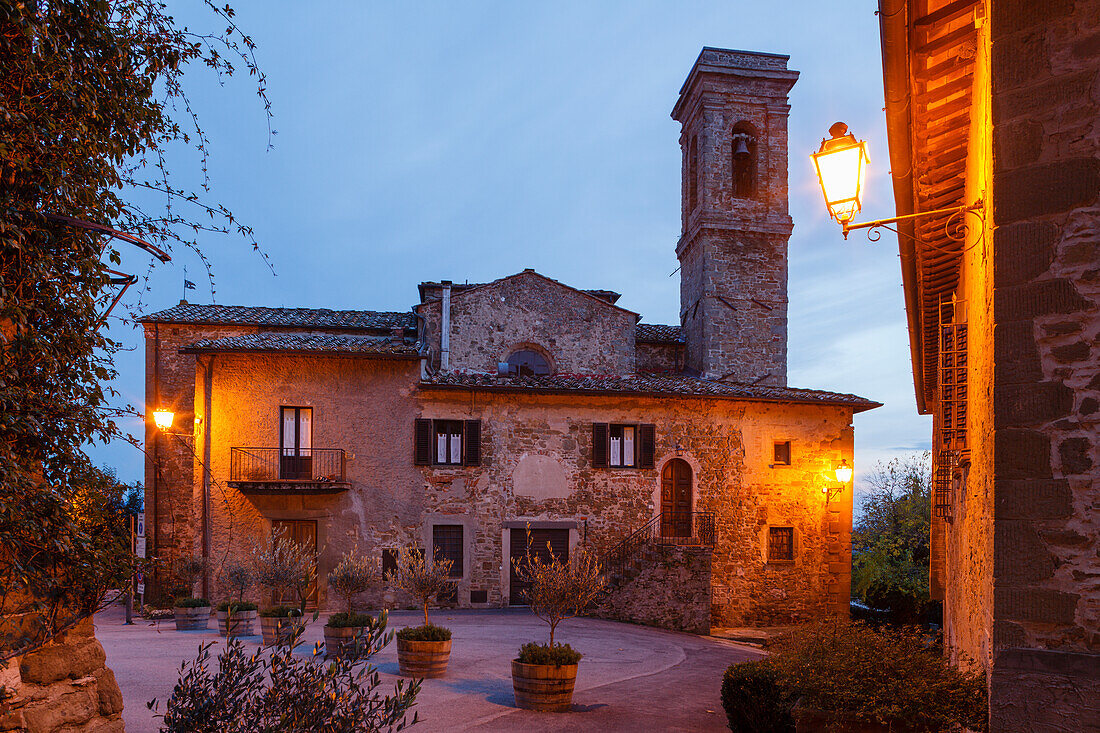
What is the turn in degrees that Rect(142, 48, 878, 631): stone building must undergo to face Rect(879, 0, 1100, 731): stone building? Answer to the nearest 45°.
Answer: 0° — it already faces it

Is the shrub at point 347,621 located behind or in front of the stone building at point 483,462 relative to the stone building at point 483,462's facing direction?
in front

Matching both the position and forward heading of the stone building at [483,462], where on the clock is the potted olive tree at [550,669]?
The potted olive tree is roughly at 12 o'clock from the stone building.

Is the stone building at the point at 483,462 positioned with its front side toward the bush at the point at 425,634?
yes

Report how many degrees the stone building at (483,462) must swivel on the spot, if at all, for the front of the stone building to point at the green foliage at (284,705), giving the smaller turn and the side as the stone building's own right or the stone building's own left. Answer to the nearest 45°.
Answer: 0° — it already faces it

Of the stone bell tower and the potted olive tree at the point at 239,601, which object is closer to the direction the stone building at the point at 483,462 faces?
the potted olive tree

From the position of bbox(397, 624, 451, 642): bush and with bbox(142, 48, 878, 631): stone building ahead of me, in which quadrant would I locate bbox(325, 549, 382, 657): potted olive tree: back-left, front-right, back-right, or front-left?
front-left

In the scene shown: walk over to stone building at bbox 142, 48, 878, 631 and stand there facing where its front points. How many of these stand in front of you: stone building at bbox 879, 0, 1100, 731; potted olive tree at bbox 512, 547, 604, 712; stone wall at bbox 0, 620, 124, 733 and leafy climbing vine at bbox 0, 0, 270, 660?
4

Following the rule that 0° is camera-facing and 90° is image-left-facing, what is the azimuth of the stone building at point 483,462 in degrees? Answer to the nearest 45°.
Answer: approximately 0°

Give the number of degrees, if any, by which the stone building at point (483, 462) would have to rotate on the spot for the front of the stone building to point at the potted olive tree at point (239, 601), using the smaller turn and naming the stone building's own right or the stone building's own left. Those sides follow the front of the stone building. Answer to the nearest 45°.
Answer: approximately 45° to the stone building's own right

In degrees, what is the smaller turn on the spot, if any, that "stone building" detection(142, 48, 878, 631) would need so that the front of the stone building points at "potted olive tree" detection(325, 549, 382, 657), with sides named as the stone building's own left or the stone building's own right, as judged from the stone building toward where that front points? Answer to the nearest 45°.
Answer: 0° — it already faces it

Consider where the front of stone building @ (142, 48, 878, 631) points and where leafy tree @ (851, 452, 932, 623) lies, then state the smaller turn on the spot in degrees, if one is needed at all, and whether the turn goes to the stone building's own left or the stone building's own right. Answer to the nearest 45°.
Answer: approximately 90° to the stone building's own left

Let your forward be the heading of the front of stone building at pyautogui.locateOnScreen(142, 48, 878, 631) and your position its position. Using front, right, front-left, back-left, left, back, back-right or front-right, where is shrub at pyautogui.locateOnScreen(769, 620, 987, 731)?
front

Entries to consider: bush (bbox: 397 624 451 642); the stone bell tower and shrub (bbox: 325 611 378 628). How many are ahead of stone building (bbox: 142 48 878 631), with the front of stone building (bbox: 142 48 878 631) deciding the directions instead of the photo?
2
